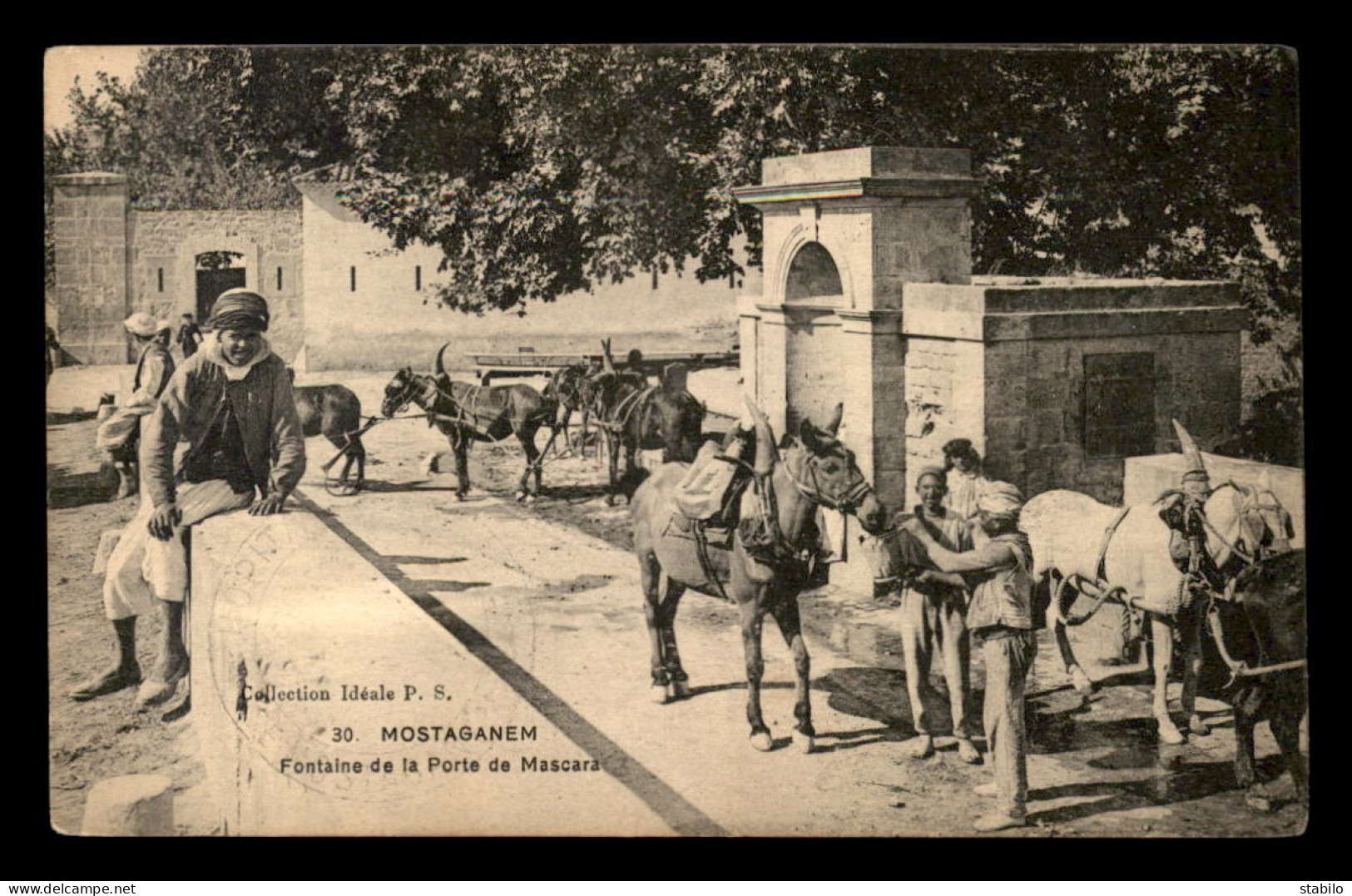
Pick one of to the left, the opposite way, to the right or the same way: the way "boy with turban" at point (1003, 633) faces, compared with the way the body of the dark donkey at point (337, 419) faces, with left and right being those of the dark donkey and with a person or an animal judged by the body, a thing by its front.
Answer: the same way

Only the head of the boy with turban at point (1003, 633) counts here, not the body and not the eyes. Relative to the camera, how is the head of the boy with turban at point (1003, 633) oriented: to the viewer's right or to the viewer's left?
to the viewer's left

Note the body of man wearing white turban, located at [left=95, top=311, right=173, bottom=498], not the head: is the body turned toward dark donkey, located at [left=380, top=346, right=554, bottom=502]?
no

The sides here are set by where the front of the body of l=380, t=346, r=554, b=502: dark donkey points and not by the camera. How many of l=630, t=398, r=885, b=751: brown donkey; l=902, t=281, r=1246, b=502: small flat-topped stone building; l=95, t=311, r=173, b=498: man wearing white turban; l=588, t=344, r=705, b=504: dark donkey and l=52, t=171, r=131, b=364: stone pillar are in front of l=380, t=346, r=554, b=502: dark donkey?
2

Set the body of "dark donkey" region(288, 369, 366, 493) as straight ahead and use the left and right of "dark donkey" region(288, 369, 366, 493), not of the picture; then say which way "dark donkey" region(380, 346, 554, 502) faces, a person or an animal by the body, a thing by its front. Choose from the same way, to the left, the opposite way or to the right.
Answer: the same way

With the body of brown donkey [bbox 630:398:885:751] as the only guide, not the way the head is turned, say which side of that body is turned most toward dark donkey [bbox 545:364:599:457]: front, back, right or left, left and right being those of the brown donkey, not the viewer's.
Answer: back

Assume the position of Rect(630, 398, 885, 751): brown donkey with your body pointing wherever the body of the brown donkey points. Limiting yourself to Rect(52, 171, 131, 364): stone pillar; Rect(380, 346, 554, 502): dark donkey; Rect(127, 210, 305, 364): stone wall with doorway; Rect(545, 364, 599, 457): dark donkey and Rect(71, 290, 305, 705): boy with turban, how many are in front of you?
0

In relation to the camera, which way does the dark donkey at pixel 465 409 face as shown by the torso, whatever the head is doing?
to the viewer's left

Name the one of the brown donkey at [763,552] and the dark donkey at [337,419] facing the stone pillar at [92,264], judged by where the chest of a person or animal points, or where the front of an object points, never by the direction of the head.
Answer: the dark donkey

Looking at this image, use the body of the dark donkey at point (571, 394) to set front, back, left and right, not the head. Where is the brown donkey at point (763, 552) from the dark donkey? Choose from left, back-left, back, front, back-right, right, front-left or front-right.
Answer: left

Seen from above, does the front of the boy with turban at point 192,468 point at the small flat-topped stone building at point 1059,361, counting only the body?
no

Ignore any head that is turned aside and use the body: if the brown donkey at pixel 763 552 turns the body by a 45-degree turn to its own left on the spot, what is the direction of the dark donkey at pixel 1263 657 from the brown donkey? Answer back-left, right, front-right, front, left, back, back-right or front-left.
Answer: front

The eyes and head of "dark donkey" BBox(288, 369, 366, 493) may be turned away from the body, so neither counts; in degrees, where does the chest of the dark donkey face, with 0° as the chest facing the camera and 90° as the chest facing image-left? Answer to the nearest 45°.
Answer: approximately 90°

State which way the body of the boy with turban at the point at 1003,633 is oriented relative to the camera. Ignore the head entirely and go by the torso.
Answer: to the viewer's left

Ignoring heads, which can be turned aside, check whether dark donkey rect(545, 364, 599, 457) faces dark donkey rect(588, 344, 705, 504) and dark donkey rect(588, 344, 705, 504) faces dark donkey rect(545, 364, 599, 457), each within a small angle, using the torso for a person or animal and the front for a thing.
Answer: no

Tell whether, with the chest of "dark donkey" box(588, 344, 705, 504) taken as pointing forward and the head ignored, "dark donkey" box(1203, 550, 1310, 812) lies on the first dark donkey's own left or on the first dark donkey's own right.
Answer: on the first dark donkey's own left

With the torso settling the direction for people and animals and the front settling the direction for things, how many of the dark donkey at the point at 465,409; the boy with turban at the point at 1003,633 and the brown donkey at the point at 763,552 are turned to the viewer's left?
2

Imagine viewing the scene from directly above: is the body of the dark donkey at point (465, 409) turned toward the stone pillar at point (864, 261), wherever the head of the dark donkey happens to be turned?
no

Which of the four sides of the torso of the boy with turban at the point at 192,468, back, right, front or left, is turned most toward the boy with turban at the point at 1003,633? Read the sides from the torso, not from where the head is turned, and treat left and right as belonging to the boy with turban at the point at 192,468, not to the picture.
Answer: left

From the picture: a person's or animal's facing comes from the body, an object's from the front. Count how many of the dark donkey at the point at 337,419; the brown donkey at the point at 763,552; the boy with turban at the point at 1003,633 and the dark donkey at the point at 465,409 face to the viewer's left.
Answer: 3
